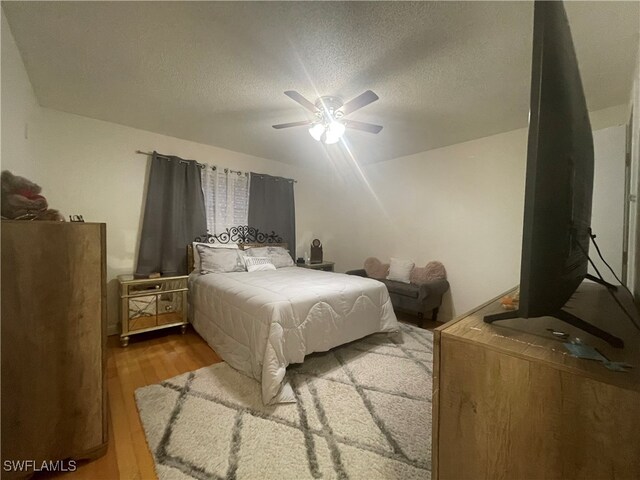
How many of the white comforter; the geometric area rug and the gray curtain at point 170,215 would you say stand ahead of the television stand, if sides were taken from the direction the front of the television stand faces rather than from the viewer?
3

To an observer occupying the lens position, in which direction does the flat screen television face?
facing to the left of the viewer

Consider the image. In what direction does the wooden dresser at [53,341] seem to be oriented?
to the viewer's right

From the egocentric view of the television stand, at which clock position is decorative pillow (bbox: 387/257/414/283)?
The decorative pillow is roughly at 2 o'clock from the television stand.

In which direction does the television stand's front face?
to the viewer's left

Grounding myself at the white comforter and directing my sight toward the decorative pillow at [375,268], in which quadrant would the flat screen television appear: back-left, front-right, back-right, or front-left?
back-right

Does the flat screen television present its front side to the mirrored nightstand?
yes

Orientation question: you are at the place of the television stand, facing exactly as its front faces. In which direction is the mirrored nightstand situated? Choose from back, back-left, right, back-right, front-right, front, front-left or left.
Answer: front

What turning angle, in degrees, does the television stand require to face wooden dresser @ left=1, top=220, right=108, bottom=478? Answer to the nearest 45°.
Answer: approximately 45° to its left

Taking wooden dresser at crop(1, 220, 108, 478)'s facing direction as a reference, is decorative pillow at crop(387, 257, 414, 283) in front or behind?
in front

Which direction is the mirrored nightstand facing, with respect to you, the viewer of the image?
facing the viewer and to the right of the viewer
